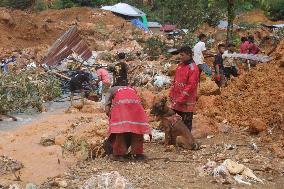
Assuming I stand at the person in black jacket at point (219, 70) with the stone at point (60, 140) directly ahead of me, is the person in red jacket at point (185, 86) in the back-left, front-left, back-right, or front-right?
front-left

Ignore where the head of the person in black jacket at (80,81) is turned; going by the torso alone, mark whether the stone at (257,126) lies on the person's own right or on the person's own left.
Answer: on the person's own right

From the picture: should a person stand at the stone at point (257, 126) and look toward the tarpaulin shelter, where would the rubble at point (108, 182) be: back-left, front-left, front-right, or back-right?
back-left
